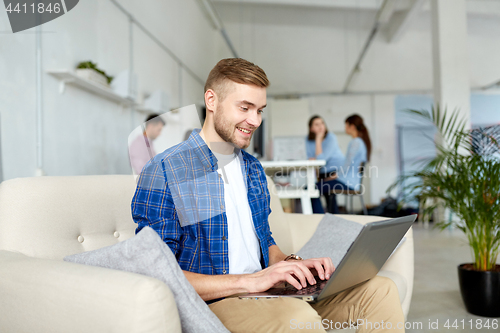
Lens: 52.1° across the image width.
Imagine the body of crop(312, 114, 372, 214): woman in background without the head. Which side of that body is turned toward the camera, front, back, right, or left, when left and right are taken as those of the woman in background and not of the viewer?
left

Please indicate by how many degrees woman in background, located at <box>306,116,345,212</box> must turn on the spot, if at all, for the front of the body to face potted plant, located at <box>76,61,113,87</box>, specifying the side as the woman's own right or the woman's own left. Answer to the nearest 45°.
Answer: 0° — they already face it

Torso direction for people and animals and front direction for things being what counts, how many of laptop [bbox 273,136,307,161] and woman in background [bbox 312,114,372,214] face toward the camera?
1

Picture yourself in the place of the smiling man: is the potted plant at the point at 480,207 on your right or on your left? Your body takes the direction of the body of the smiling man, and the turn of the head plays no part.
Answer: on your left
